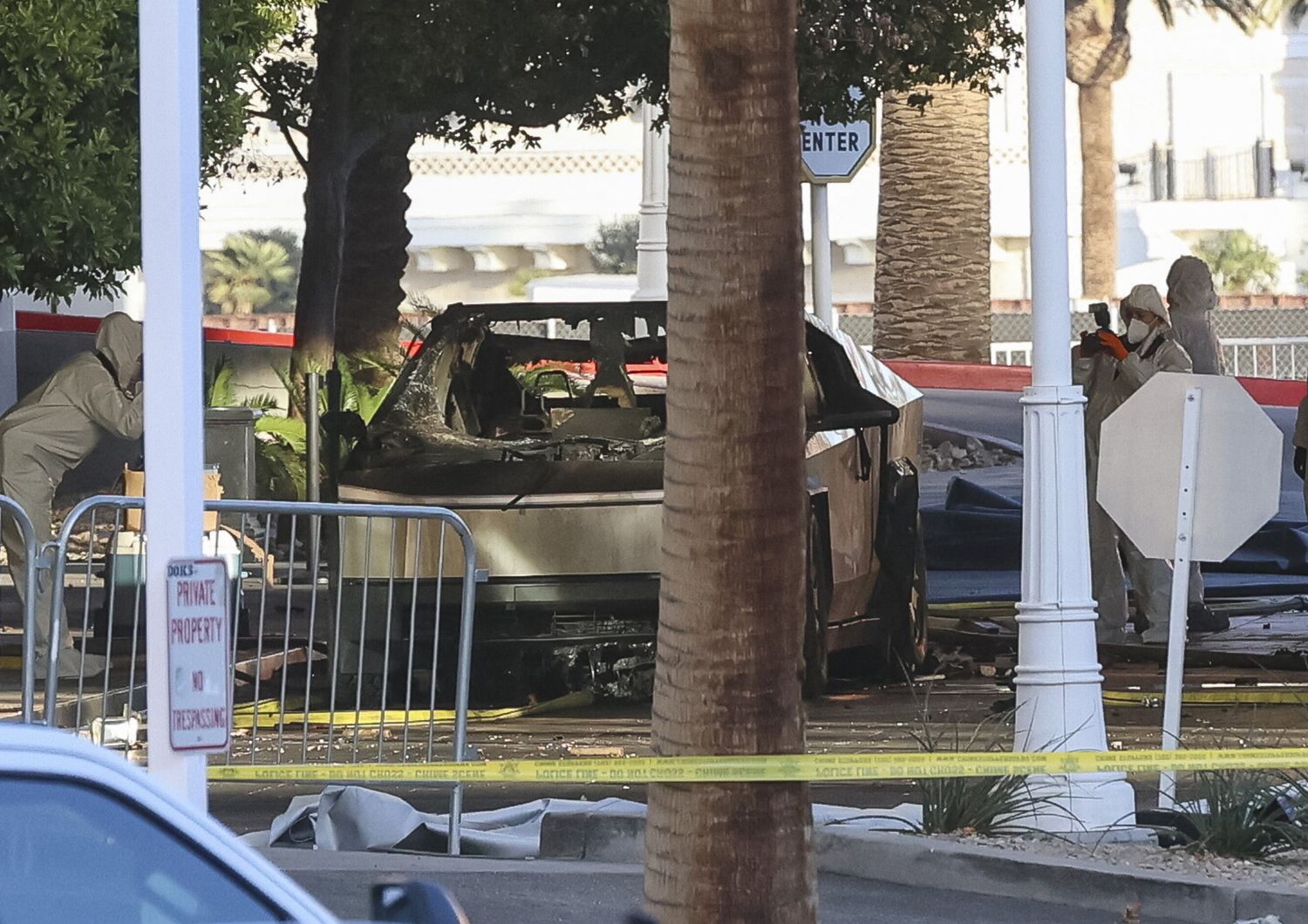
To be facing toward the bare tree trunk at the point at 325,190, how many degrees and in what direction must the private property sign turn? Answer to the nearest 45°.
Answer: approximately 180°

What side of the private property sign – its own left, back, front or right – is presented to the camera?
front

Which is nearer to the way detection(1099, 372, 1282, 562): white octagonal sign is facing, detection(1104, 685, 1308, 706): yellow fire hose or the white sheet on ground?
the yellow fire hose

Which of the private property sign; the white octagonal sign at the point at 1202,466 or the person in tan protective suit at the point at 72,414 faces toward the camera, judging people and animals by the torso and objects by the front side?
the private property sign

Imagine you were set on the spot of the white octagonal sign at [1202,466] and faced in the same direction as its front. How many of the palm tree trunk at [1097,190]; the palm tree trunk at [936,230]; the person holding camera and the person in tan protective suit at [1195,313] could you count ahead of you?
4

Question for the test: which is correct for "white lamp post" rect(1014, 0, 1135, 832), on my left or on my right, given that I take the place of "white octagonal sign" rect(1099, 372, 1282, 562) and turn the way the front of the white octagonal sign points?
on my left

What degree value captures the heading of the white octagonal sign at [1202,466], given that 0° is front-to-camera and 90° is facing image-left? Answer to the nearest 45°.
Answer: approximately 180°

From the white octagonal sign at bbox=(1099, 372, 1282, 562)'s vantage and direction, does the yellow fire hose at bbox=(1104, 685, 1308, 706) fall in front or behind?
in front

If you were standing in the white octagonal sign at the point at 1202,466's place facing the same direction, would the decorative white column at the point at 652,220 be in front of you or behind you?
in front

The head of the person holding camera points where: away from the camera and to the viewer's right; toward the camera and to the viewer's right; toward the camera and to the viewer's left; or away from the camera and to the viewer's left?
toward the camera and to the viewer's left
